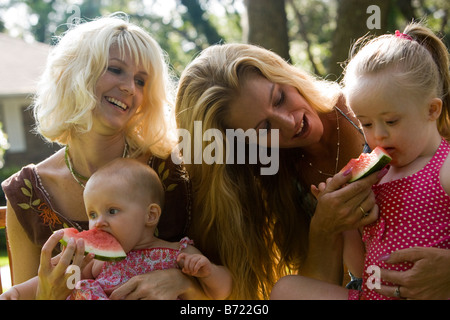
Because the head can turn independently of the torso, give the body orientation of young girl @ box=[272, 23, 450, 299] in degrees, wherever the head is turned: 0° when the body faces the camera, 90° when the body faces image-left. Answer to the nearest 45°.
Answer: approximately 45°

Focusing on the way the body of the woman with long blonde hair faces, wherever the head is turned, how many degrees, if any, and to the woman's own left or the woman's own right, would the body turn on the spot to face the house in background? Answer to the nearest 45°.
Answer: approximately 180°

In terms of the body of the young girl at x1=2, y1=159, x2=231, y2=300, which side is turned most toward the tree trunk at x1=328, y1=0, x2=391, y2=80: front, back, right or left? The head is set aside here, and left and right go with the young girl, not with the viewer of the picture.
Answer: back

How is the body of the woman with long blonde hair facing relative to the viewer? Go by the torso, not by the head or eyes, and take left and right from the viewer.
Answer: facing the viewer and to the right of the viewer

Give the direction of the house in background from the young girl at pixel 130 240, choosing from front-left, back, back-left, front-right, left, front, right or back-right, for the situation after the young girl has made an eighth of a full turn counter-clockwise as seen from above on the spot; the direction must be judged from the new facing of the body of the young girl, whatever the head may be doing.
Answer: back

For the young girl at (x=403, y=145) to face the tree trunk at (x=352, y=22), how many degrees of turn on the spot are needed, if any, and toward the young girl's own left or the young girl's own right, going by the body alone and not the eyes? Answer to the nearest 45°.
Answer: approximately 135° to the young girl's own right

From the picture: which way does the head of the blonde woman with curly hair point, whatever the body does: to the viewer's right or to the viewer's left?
to the viewer's right

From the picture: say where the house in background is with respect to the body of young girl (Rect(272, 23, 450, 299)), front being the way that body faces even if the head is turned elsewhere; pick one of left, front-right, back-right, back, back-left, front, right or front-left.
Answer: right

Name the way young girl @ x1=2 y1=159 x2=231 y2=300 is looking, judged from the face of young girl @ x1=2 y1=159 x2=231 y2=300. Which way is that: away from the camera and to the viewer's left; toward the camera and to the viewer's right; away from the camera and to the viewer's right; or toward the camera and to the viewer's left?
toward the camera and to the viewer's left

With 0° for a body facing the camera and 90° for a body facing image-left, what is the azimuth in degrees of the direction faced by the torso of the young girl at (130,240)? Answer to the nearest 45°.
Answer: approximately 45°

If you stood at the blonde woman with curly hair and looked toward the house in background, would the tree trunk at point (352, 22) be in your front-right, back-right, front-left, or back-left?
front-right
